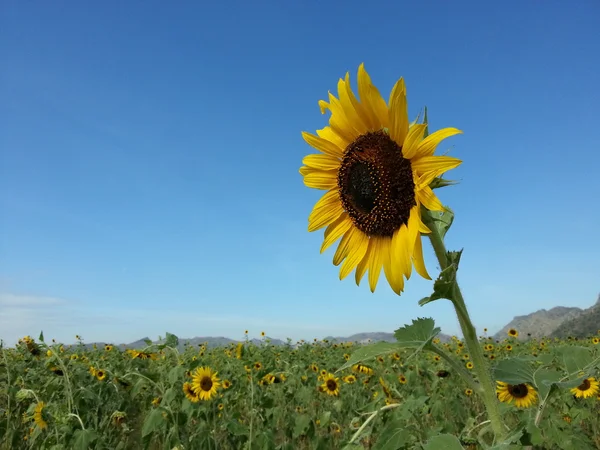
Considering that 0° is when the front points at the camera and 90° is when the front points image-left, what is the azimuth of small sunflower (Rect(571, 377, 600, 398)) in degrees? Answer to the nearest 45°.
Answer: approximately 45°

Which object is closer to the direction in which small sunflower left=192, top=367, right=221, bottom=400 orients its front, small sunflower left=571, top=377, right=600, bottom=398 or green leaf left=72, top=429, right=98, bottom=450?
the green leaf

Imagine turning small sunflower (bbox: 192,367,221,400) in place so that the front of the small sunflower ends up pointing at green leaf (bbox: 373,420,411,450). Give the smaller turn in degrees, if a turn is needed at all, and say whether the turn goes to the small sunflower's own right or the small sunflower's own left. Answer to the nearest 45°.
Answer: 0° — it already faces it

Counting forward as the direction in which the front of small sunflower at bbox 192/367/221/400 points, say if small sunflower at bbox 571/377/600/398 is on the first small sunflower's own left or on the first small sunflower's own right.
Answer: on the first small sunflower's own left

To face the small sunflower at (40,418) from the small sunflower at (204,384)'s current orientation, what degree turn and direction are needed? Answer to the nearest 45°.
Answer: approximately 45° to its right

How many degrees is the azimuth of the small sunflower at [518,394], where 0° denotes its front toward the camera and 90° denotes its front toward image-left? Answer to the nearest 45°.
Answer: approximately 0°

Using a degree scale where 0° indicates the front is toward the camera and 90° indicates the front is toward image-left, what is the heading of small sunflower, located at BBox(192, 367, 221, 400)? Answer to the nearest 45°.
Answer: approximately 0°

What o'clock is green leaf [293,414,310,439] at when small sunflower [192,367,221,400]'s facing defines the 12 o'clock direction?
The green leaf is roughly at 11 o'clock from the small sunflower.

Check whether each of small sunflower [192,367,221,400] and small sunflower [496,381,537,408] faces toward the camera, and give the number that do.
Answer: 2

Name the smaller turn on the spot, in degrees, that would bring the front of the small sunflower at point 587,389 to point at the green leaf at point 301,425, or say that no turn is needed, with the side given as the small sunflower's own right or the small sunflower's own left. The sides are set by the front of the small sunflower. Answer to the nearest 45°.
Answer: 0° — it already faces it
